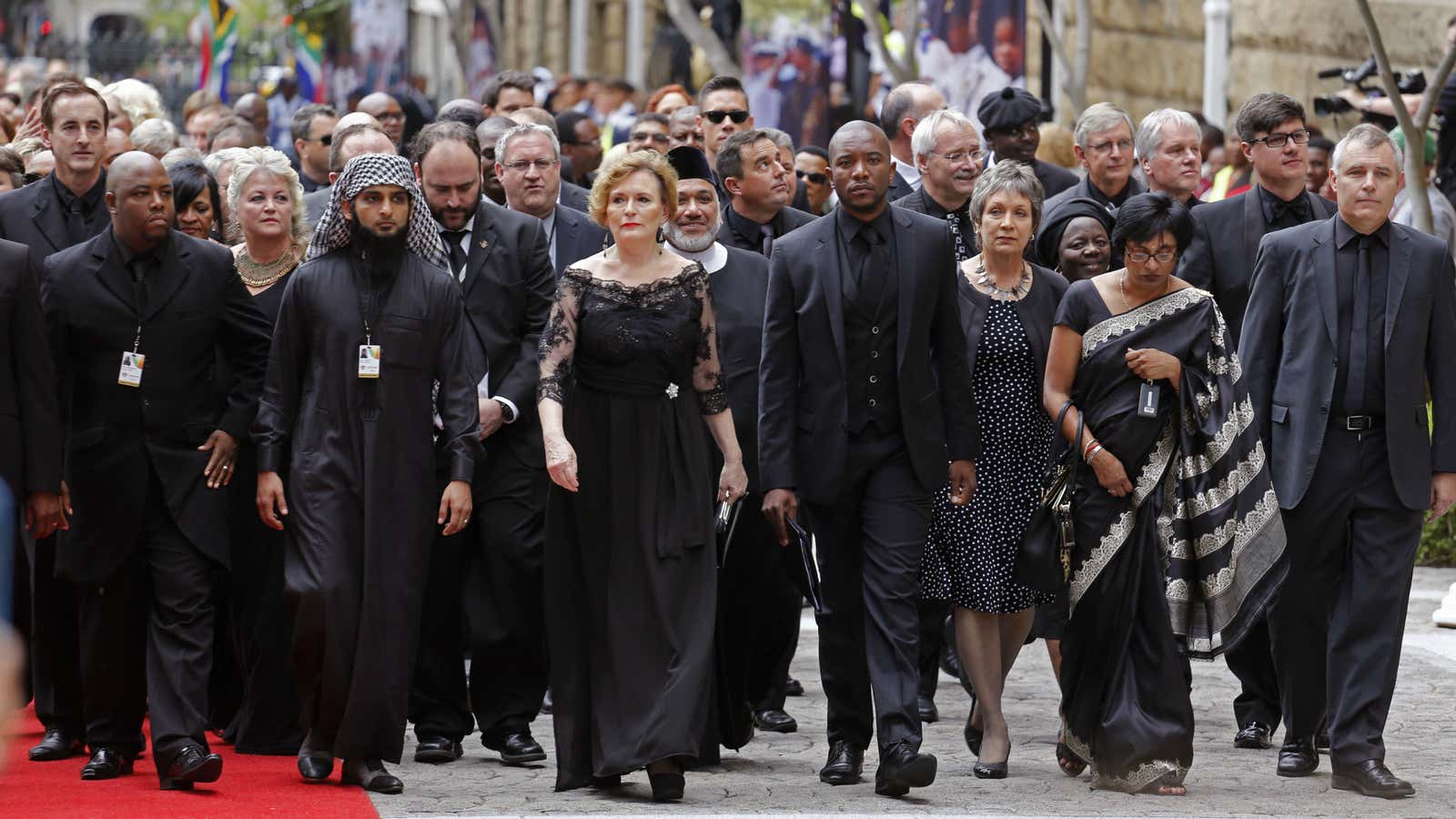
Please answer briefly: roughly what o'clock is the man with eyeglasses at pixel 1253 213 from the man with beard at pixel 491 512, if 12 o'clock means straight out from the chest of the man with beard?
The man with eyeglasses is roughly at 9 o'clock from the man with beard.

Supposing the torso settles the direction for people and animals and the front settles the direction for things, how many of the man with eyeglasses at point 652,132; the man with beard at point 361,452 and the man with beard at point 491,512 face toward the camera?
3

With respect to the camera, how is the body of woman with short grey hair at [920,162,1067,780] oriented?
toward the camera

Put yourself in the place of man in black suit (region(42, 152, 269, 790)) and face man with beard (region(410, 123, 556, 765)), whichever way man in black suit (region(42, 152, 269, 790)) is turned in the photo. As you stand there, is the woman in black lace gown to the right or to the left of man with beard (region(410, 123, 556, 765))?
right

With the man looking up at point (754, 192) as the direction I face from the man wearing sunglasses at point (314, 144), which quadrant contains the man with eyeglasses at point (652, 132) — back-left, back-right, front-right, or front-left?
front-left

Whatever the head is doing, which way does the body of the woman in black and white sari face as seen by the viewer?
toward the camera

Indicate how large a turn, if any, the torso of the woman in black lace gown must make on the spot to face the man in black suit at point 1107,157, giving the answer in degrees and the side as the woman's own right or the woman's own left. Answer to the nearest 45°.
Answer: approximately 135° to the woman's own left

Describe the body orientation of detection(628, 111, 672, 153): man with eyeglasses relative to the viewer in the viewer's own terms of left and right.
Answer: facing the viewer

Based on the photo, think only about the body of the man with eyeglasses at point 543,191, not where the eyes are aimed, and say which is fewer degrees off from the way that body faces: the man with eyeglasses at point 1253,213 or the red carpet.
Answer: the red carpet

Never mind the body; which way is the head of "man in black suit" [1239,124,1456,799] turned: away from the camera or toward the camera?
toward the camera

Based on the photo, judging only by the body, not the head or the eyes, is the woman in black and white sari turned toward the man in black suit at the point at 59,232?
no

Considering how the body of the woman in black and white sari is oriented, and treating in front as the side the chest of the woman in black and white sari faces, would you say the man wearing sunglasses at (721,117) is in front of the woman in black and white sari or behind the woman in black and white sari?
behind

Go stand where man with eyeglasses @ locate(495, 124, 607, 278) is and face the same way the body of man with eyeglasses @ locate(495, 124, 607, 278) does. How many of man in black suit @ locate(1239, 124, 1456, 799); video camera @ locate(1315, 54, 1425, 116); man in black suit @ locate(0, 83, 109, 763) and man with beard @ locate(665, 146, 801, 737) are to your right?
1

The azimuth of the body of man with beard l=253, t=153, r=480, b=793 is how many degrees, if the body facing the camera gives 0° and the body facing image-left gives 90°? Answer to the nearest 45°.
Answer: approximately 0°

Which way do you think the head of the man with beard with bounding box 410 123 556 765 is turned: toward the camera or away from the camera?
toward the camera

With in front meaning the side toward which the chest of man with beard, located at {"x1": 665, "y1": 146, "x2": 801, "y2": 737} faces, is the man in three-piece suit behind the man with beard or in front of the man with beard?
in front

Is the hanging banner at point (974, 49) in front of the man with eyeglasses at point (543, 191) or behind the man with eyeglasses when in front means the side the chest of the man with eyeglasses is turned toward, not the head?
behind
